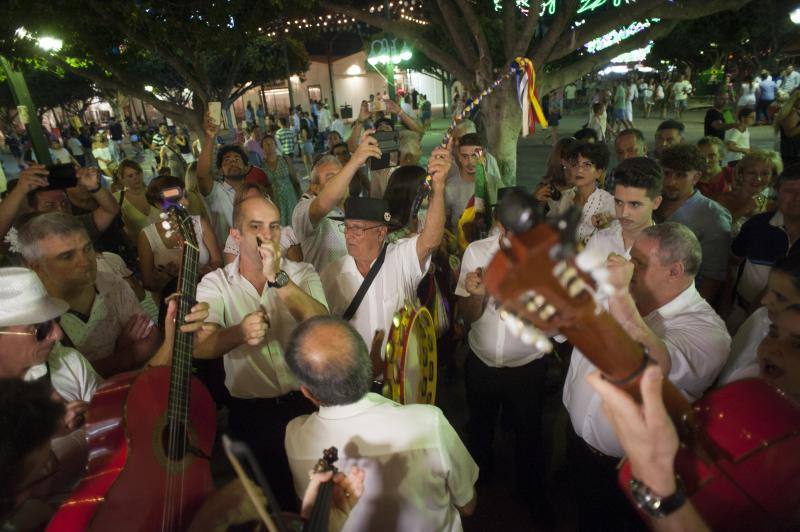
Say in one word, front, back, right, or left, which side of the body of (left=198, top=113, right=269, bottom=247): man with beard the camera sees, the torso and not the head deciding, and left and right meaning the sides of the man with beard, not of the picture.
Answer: front

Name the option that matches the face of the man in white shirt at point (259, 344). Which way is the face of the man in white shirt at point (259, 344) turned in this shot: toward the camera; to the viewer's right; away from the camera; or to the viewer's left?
toward the camera

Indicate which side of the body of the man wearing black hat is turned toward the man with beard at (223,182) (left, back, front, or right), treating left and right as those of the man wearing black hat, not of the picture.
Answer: right

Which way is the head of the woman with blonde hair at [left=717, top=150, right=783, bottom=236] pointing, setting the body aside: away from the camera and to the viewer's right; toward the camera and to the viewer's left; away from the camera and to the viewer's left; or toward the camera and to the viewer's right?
toward the camera and to the viewer's left

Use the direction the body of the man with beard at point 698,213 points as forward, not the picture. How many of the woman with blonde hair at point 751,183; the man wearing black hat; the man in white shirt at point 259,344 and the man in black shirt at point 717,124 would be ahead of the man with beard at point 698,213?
2

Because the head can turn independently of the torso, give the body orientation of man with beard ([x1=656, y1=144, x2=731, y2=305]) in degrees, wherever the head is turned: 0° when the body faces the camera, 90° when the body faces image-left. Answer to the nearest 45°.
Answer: approximately 45°

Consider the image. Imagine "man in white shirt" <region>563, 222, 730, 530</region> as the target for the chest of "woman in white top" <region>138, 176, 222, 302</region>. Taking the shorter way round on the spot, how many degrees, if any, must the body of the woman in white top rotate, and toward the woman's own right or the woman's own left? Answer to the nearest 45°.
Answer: approximately 45° to the woman's own left

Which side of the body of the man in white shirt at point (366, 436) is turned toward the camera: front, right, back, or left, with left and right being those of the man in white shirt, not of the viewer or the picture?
back

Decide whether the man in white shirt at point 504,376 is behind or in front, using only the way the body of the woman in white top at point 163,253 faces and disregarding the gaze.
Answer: in front

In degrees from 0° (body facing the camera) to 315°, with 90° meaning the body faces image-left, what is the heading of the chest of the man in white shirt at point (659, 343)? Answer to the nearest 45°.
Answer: approximately 90°

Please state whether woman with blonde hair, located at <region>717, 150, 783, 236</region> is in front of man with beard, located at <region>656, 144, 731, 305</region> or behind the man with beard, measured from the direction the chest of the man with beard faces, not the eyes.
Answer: behind
